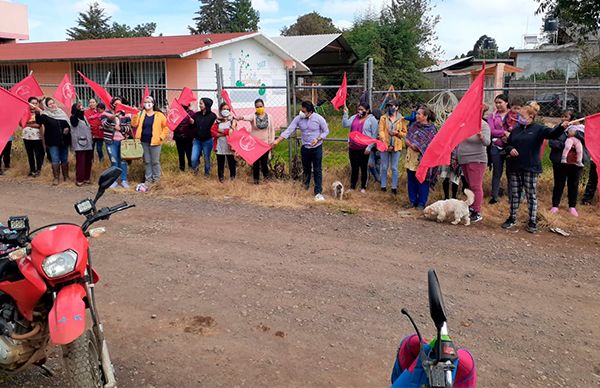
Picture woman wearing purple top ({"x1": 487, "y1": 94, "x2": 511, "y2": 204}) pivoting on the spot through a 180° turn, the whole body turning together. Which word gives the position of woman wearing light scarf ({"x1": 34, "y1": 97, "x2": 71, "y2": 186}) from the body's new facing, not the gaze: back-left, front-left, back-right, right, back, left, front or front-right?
back-left

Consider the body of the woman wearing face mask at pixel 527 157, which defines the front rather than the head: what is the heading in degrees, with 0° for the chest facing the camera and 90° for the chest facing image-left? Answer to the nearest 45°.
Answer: approximately 45°

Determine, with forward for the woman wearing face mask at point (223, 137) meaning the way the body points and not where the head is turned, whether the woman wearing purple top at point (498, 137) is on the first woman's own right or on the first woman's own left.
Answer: on the first woman's own left

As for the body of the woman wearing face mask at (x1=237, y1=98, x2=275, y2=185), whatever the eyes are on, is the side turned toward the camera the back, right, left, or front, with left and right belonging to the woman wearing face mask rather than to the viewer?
front

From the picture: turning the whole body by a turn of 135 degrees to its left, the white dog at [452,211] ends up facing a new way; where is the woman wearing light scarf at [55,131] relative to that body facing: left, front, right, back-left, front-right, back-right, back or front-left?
back-right

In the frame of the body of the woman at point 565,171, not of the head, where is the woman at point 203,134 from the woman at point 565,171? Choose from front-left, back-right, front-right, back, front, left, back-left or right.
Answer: right

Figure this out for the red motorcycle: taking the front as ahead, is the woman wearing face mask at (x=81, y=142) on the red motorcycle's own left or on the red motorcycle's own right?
on the red motorcycle's own left

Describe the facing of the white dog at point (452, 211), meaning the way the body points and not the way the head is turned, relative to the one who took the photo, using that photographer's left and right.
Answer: facing to the left of the viewer

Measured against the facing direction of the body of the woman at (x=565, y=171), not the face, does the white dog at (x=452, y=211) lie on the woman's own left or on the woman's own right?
on the woman's own right

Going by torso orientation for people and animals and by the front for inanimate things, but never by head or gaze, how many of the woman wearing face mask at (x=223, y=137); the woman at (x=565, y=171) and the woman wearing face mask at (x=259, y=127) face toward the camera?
3

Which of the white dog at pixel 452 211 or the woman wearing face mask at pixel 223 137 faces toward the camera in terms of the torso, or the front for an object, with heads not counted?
the woman wearing face mask

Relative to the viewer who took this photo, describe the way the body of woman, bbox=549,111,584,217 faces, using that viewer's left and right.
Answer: facing the viewer

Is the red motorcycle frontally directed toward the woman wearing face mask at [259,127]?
no

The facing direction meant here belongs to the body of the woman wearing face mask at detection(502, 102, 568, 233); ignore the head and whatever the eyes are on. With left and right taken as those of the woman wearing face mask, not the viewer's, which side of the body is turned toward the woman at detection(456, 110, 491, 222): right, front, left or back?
right

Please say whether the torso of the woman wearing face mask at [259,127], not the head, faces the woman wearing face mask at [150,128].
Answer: no

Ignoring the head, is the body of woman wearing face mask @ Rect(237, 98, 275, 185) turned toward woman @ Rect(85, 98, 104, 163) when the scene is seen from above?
no
